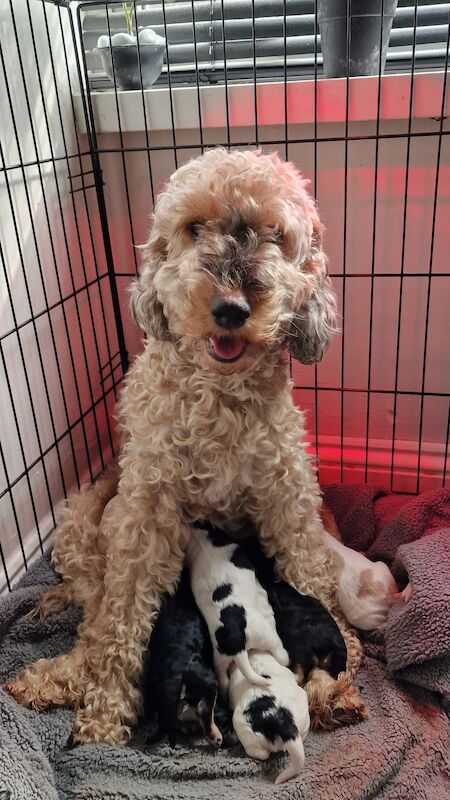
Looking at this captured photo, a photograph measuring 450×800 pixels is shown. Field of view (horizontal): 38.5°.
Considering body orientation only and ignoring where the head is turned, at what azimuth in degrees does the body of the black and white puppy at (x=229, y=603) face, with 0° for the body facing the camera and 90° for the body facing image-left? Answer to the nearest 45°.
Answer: approximately 180°

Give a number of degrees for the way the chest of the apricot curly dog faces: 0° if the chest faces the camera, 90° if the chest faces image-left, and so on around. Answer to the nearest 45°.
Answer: approximately 0°

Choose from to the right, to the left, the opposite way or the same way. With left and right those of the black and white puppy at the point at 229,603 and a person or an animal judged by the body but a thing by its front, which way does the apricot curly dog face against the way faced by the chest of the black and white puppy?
the opposite way

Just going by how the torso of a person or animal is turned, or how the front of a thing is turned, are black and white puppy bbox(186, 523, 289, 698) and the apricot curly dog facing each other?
yes
